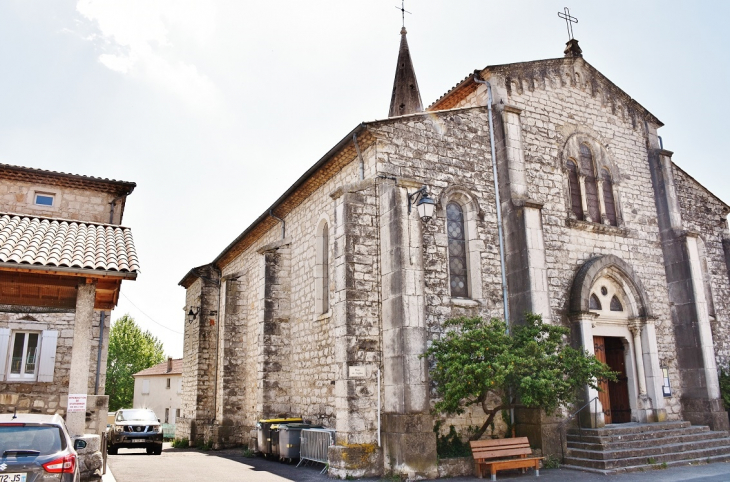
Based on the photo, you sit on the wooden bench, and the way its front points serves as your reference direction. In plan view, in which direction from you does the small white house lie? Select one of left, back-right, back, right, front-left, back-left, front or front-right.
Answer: back

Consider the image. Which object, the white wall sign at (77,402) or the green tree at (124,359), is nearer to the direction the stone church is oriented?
the white wall sign

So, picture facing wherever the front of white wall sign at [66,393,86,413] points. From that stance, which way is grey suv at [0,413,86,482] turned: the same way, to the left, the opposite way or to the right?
the opposite way

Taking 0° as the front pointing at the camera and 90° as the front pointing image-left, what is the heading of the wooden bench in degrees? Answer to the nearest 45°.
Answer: approximately 315°

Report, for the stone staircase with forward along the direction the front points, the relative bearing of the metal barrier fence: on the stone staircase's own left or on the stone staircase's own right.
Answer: on the stone staircase's own right

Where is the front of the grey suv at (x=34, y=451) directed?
away from the camera

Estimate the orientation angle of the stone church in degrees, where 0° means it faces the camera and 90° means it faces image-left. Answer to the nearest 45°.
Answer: approximately 315°

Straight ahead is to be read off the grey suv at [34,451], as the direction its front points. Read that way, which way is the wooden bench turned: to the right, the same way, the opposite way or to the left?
the opposite way

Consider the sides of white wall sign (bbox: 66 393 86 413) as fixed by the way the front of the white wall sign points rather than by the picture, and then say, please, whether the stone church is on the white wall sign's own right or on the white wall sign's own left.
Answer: on the white wall sign's own left

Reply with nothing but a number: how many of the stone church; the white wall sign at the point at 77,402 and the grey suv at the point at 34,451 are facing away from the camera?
1

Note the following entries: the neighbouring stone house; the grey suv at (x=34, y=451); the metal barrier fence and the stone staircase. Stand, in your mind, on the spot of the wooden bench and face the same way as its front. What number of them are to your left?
1

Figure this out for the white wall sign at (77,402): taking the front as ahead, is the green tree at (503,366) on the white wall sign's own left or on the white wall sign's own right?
on the white wall sign's own left
